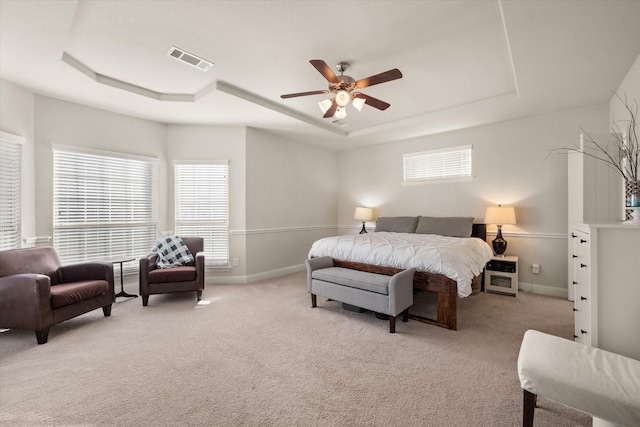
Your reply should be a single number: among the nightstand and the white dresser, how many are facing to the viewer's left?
1

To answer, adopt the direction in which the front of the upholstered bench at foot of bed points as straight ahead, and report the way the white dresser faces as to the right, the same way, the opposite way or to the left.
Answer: to the right

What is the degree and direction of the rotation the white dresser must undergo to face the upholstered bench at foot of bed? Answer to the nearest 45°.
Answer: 0° — it already faces it

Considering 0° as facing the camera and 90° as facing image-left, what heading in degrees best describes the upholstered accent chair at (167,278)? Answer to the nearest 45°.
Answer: approximately 0°

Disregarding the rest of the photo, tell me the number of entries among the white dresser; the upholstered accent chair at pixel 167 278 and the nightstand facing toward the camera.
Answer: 2

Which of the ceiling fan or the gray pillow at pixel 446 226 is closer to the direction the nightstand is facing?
the ceiling fan

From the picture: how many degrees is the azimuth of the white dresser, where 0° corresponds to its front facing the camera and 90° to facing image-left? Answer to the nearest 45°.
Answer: approximately 90°
